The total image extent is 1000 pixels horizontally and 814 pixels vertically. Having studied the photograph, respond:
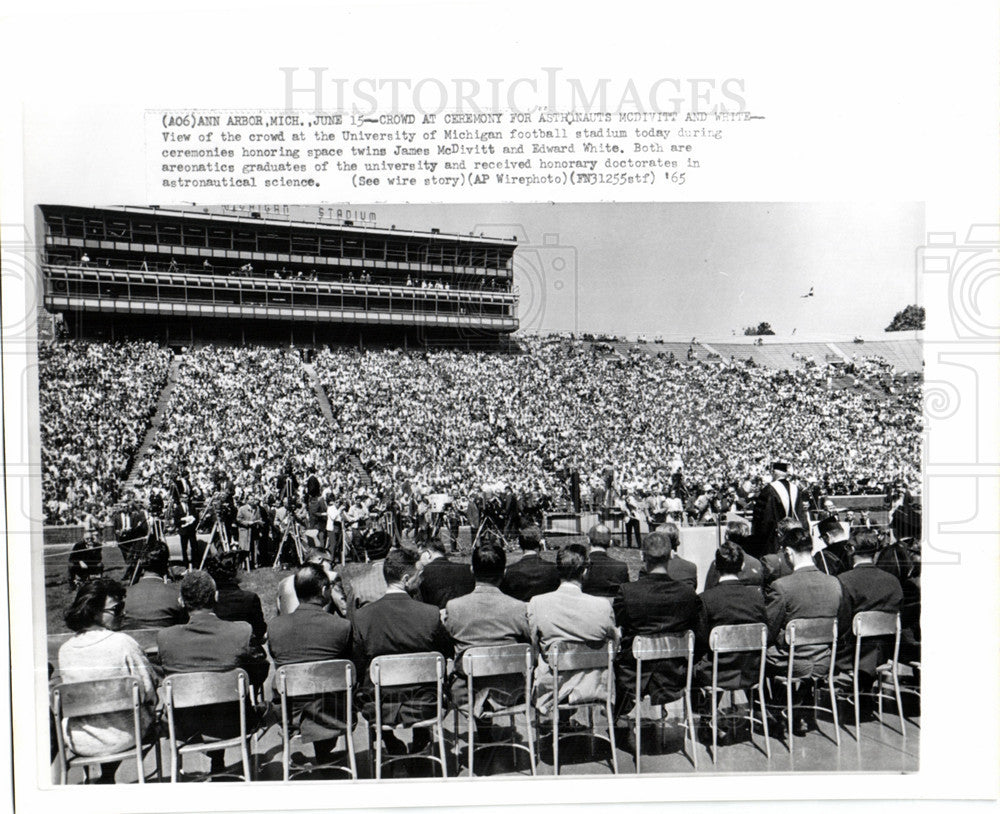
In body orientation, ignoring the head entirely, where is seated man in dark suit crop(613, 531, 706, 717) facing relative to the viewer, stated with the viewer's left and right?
facing away from the viewer

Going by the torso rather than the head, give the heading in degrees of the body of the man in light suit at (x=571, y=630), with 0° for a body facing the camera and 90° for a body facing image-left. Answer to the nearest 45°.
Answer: approximately 180°

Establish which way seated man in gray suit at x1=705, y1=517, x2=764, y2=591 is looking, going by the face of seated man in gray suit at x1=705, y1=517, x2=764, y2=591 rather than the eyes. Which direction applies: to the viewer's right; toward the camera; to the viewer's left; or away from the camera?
away from the camera

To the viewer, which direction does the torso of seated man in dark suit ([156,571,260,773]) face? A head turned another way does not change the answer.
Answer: away from the camera

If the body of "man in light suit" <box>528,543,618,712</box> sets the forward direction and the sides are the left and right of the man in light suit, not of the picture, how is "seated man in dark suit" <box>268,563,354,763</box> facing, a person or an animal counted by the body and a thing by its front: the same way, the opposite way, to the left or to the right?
the same way

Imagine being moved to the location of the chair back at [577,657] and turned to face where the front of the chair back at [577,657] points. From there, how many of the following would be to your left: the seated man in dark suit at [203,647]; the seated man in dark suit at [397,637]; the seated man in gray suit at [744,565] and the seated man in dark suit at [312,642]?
3

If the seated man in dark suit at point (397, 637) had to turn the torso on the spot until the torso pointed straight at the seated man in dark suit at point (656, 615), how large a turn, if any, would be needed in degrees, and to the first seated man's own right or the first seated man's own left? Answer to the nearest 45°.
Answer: approximately 90° to the first seated man's own right

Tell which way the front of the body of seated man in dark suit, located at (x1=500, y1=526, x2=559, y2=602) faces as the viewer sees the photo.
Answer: away from the camera

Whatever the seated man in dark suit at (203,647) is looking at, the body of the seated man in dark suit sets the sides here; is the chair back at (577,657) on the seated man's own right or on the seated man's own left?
on the seated man's own right

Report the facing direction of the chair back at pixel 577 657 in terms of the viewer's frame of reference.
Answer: facing away from the viewer
